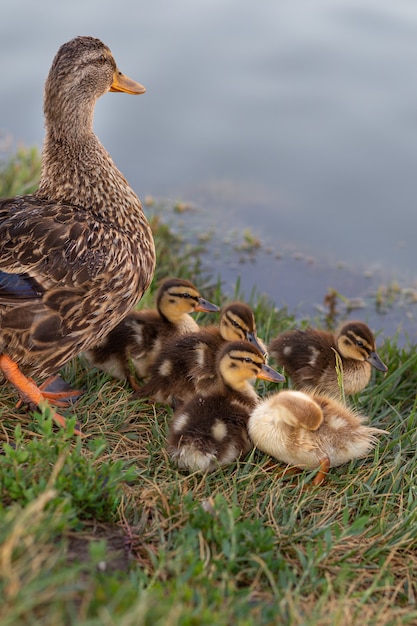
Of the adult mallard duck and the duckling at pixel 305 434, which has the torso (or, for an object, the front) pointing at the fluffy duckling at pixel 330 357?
the adult mallard duck

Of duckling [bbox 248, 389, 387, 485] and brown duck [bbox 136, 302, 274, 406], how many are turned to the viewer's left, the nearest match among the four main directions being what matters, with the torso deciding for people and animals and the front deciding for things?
1

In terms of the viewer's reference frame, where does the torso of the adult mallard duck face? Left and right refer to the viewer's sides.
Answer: facing to the right of the viewer

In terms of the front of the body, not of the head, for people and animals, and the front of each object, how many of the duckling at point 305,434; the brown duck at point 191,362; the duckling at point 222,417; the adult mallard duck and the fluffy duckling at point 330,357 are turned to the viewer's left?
1

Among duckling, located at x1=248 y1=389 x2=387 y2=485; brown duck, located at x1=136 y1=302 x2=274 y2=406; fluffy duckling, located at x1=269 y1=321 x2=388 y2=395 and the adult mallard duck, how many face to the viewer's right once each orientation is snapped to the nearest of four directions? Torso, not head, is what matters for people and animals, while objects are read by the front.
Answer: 3

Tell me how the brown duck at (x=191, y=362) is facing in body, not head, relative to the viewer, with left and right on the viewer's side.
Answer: facing to the right of the viewer

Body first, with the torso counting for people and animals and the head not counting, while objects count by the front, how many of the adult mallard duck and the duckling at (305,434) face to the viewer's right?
1

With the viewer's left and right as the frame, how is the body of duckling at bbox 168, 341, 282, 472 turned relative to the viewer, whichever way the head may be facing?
facing away from the viewer and to the right of the viewer

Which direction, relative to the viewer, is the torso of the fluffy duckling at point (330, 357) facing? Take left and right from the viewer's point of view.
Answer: facing to the right of the viewer

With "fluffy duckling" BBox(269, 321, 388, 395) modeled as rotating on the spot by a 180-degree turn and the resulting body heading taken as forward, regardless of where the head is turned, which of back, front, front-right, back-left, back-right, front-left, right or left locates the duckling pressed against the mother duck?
front

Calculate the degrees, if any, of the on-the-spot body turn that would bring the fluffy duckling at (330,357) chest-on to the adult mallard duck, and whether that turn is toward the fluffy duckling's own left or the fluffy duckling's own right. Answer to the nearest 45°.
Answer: approximately 180°

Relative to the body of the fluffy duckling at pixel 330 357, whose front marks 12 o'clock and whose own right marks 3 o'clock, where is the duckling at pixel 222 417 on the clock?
The duckling is roughly at 4 o'clock from the fluffy duckling.

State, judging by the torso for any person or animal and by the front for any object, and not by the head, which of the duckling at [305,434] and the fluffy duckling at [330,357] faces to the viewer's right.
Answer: the fluffy duckling

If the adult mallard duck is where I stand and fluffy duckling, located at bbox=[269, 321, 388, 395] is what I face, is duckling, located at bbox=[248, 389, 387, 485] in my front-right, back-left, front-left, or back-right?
front-right

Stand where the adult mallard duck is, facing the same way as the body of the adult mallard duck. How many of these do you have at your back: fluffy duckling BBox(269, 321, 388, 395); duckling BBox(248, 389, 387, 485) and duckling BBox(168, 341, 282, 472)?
0

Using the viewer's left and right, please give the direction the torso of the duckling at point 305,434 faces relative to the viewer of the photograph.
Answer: facing to the left of the viewer
